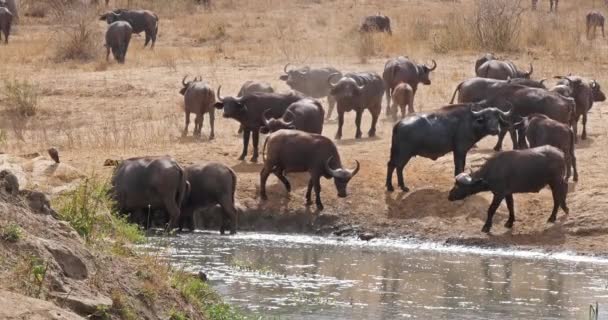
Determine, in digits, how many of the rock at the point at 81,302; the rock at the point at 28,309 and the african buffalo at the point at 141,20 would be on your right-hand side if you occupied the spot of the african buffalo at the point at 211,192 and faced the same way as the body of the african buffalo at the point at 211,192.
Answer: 1

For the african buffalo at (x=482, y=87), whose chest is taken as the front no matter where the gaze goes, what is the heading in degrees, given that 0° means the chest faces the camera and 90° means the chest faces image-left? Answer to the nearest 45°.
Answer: approximately 270°

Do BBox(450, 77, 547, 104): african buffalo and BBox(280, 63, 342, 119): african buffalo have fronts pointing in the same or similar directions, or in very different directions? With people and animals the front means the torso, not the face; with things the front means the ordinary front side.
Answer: very different directions

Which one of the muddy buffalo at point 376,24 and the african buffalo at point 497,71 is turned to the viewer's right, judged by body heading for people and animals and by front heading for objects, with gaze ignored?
the african buffalo

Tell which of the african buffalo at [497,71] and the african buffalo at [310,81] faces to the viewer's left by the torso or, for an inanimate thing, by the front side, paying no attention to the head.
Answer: the african buffalo at [310,81]

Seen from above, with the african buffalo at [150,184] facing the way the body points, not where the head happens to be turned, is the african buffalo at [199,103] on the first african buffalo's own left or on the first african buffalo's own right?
on the first african buffalo's own right

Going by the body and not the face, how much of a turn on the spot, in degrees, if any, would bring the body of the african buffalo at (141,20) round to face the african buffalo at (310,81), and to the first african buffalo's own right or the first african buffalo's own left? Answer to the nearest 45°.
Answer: approximately 90° to the first african buffalo's own left

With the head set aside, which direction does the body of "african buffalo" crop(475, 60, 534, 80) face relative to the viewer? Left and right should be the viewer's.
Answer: facing to the right of the viewer

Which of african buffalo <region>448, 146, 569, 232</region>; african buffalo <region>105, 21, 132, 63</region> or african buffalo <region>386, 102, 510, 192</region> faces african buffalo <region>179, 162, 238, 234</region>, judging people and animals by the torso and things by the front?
african buffalo <region>448, 146, 569, 232</region>

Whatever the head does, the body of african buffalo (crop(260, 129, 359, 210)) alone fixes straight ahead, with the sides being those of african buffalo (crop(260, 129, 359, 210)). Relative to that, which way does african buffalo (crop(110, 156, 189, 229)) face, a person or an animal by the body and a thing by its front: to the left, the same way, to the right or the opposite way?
the opposite way
